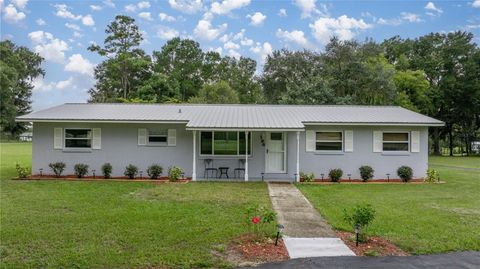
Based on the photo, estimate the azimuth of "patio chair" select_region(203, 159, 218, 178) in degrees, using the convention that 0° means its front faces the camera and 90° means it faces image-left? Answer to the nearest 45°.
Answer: approximately 315°

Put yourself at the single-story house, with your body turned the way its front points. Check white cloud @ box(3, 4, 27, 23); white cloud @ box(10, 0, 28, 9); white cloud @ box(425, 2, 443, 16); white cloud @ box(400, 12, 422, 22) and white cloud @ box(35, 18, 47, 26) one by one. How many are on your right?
3

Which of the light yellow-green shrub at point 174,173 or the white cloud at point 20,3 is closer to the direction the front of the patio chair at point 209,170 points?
the light yellow-green shrub

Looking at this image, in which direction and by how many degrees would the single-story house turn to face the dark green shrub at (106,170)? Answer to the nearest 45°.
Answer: approximately 90° to its right

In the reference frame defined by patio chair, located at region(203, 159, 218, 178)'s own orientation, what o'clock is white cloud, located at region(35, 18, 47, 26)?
The white cloud is roughly at 5 o'clock from the patio chair.

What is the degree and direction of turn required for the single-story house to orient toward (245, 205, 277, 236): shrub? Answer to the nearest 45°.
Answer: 0° — it already faces it

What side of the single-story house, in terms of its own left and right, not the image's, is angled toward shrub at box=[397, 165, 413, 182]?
left

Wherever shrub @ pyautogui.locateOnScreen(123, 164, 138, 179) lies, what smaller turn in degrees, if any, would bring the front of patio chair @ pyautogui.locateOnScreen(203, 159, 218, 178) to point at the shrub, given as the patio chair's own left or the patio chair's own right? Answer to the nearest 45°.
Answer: approximately 135° to the patio chair's own right
